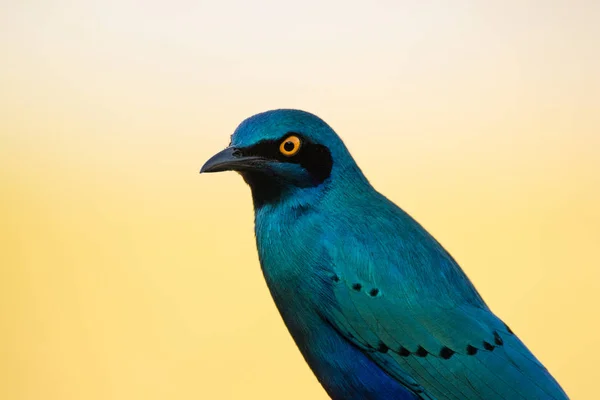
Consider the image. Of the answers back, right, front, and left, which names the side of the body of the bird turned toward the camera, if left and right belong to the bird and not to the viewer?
left
